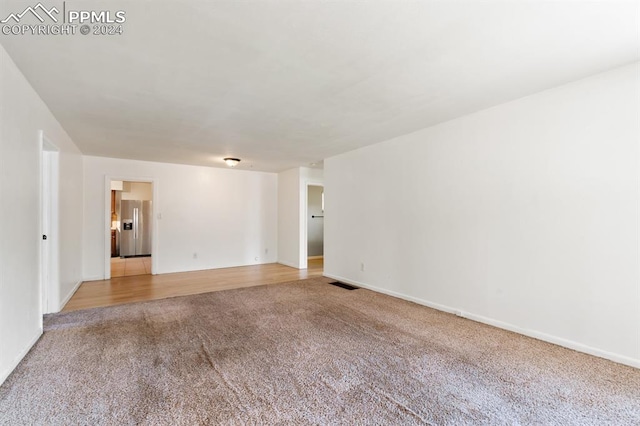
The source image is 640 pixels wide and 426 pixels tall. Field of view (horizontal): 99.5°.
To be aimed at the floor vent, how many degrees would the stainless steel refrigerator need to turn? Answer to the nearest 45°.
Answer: approximately 45° to its left

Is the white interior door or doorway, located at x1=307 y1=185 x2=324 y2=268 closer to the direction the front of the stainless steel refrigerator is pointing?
the white interior door

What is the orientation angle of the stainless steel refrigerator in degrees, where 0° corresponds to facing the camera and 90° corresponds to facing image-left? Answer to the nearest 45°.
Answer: approximately 0°

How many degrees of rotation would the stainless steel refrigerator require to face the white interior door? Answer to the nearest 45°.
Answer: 0° — it already faces it

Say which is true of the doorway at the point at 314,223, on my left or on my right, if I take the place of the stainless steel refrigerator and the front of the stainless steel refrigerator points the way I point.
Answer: on my left
